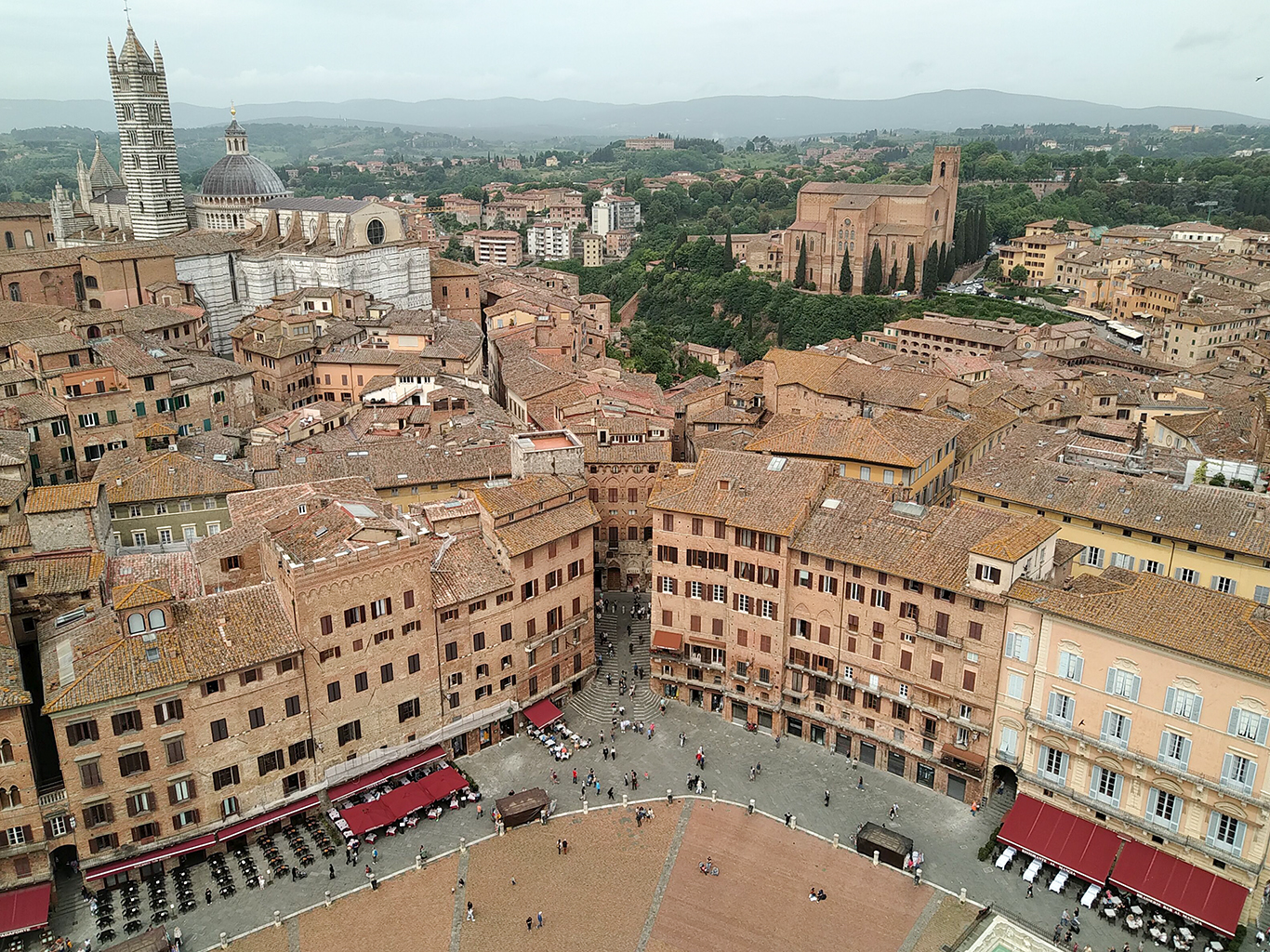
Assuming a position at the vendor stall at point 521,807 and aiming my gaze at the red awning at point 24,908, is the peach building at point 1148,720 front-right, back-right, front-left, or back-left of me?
back-left

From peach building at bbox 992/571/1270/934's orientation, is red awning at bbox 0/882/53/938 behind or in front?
in front

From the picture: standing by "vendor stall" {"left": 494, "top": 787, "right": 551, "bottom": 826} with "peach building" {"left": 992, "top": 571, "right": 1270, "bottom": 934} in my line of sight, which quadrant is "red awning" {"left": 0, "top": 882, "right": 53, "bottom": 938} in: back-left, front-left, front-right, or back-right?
back-right

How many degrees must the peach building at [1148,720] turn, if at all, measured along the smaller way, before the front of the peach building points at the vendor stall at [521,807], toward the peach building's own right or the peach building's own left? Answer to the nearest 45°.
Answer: approximately 45° to the peach building's own right

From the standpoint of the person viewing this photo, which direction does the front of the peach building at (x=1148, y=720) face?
facing the viewer and to the left of the viewer
